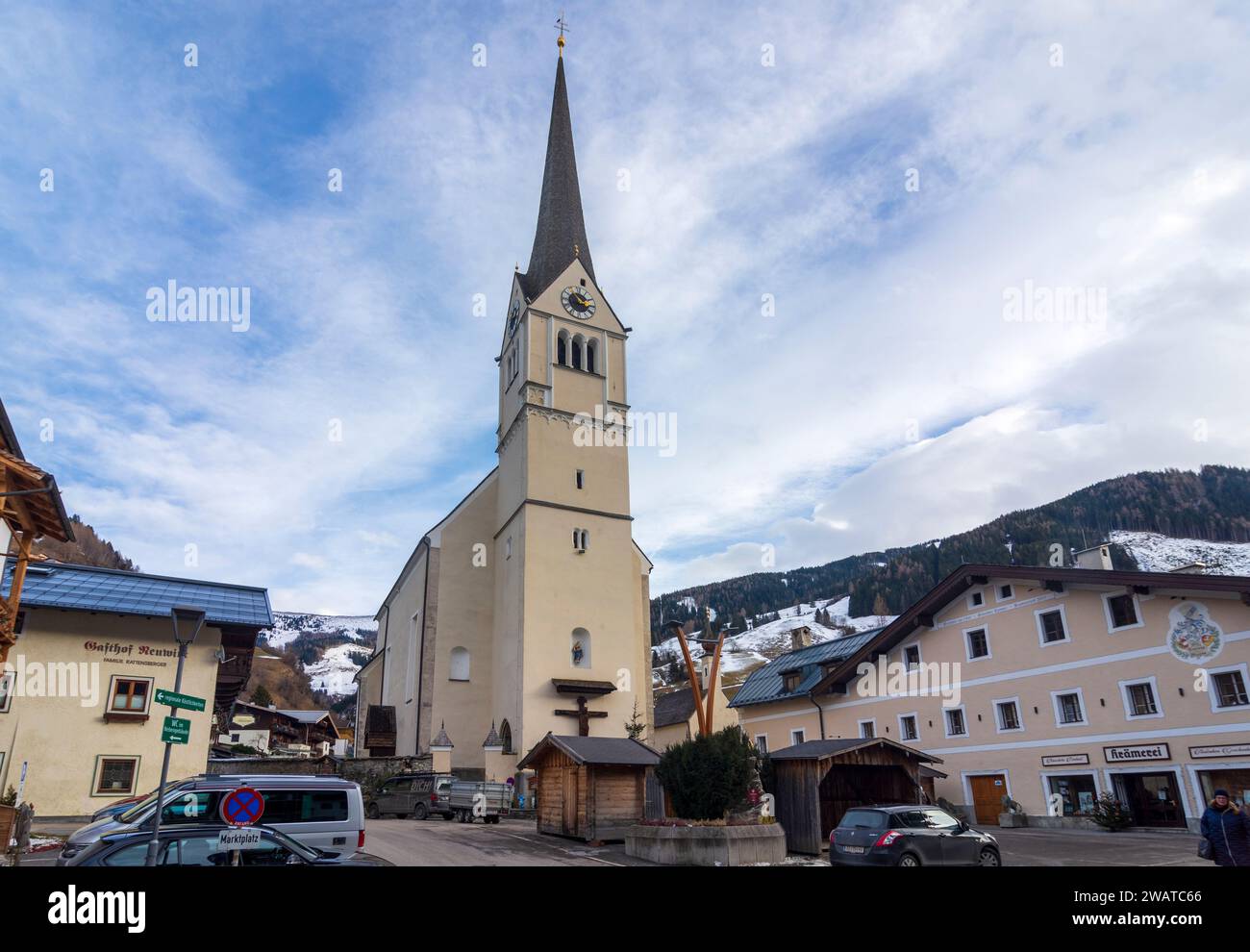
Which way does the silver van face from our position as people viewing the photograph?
facing to the left of the viewer

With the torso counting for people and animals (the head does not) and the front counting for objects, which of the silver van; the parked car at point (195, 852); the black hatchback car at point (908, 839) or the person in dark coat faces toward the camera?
the person in dark coat

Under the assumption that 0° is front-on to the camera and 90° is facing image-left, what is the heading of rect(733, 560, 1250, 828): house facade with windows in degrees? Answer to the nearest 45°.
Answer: approximately 45°

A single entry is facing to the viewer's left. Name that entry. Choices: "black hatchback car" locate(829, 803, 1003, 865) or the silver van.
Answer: the silver van

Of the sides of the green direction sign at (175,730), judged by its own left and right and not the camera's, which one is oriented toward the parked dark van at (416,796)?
back

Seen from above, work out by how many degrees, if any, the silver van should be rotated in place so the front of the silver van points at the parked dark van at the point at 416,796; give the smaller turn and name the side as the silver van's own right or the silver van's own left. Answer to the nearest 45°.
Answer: approximately 90° to the silver van's own right

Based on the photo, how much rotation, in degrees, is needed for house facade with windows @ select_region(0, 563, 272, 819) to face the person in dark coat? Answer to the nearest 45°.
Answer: approximately 45° to its left

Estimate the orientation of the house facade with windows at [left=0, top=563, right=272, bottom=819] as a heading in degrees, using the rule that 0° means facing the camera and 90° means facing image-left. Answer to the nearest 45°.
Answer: approximately 0°

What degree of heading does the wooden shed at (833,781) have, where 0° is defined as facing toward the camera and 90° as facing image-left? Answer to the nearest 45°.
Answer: approximately 315°

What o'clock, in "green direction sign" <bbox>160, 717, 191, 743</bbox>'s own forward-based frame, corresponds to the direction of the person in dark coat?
The person in dark coat is roughly at 10 o'clock from the green direction sign.
